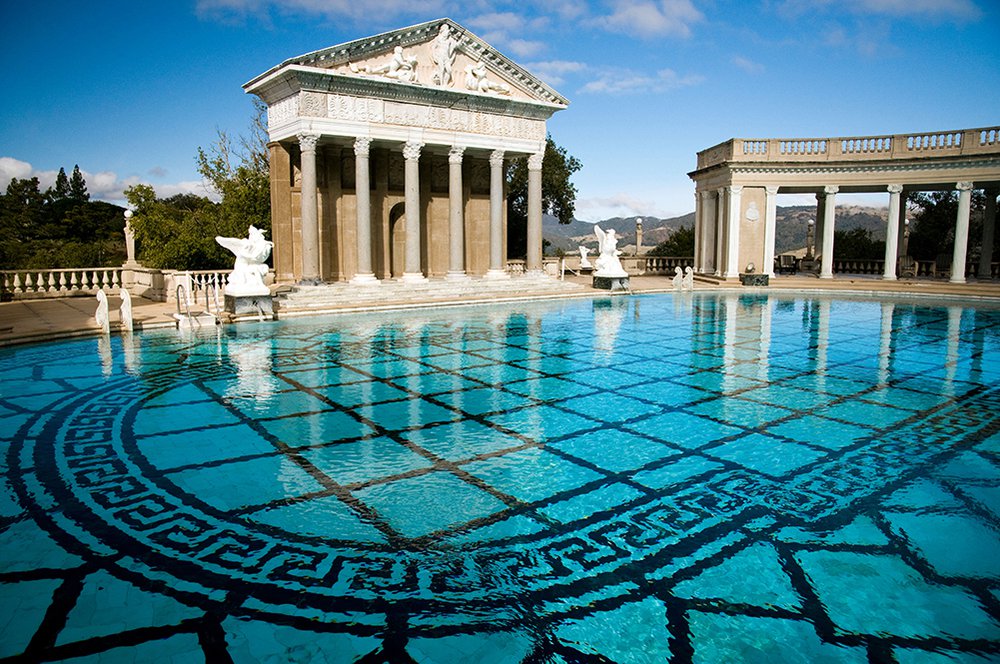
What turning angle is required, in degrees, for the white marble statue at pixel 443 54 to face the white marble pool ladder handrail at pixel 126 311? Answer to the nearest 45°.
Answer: approximately 45° to its right

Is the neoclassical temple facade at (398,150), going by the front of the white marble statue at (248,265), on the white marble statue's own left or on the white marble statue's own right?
on the white marble statue's own left

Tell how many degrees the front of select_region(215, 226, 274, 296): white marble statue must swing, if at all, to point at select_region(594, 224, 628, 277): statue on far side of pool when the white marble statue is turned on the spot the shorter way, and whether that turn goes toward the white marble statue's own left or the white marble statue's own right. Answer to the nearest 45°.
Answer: approximately 45° to the white marble statue's own left

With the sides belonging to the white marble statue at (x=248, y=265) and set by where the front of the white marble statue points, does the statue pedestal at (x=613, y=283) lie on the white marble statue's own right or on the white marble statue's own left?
on the white marble statue's own left

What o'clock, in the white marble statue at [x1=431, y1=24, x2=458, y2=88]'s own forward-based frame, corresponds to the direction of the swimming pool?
The swimming pool is roughly at 12 o'clock from the white marble statue.

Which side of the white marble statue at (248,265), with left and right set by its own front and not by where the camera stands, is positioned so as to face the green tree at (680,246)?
left

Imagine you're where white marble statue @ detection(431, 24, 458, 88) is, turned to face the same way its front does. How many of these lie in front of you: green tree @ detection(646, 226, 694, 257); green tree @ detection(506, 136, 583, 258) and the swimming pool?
1

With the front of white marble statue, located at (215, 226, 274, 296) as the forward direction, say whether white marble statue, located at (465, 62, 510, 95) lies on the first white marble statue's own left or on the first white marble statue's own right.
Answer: on the first white marble statue's own left
